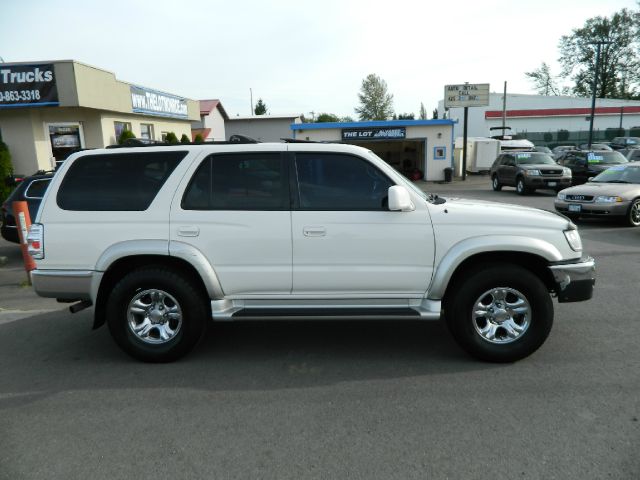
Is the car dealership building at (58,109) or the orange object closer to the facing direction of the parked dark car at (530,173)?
the orange object

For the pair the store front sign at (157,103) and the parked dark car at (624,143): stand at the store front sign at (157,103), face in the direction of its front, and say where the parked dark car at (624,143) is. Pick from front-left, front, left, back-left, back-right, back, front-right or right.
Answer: front-left

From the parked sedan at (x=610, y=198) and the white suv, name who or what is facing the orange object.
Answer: the parked sedan

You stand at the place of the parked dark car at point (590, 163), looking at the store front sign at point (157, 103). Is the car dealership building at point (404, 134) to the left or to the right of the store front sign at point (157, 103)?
right

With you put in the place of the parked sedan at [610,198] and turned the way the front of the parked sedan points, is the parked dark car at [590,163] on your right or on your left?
on your right

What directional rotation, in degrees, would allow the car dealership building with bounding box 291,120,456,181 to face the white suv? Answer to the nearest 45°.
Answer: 0° — it already faces it

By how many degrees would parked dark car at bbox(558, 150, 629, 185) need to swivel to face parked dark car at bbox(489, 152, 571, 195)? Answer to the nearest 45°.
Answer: approximately 90° to its right

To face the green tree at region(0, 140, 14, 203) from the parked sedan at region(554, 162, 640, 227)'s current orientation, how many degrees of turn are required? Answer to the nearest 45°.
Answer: approximately 45° to its right
